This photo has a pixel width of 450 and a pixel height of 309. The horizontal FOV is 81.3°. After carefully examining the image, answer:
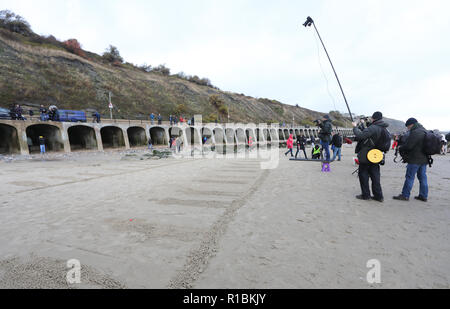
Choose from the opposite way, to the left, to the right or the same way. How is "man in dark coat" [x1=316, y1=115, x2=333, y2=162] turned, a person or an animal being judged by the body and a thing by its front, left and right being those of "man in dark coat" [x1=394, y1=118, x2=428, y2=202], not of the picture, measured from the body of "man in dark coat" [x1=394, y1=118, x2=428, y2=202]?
the same way

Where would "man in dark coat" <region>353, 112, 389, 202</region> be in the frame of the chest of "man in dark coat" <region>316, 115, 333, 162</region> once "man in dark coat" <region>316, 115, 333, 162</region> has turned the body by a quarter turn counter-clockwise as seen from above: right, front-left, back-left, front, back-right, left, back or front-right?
front

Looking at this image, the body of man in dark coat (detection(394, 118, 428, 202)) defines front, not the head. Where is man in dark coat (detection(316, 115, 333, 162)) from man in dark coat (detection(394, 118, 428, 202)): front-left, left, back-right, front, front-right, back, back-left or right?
front-right

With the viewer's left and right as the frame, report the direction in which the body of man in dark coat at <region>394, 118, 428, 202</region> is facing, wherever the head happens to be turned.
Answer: facing to the left of the viewer

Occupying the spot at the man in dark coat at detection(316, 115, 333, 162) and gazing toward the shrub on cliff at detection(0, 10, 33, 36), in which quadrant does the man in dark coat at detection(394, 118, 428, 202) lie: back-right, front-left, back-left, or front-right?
back-left

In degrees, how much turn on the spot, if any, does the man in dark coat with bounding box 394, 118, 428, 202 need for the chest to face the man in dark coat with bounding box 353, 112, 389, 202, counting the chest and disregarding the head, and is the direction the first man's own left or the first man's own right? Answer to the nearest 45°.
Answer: approximately 45° to the first man's own left

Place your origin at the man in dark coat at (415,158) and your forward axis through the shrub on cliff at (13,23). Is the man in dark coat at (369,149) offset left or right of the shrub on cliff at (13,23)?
left

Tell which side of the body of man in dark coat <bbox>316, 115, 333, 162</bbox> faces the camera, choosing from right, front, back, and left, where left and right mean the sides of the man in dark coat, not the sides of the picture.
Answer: left

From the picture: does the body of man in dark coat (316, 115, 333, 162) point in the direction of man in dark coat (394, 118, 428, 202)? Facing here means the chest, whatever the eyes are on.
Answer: no

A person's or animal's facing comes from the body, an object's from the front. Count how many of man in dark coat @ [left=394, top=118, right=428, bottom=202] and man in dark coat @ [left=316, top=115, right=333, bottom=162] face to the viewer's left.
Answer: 2

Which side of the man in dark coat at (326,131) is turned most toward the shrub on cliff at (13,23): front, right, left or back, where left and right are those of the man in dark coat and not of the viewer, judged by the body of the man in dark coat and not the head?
front
